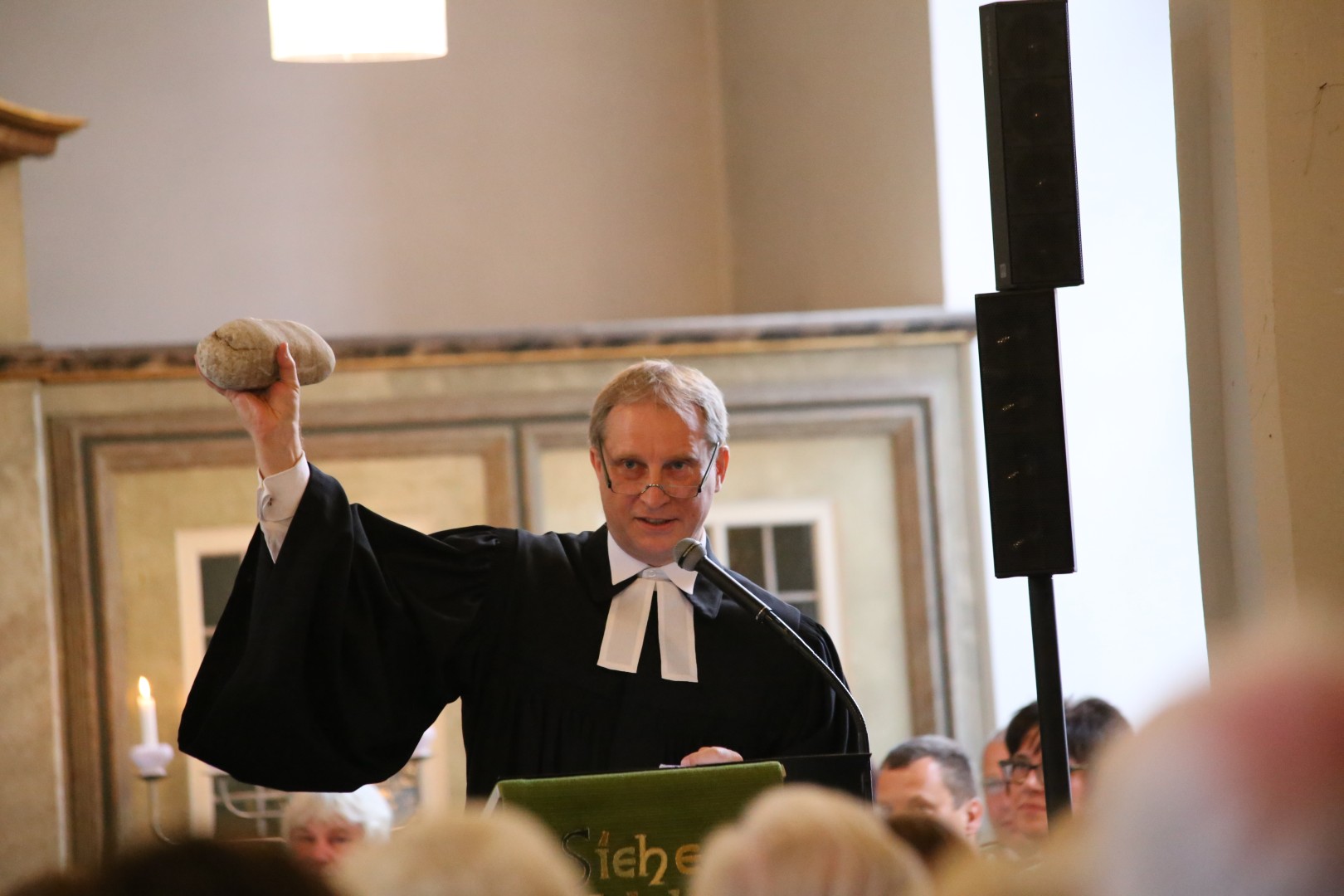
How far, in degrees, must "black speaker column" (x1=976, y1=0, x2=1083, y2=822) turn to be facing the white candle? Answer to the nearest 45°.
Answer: approximately 135° to its right

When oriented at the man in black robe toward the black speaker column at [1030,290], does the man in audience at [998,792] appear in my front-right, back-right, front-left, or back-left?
front-left

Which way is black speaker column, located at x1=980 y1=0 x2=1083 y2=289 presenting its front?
toward the camera

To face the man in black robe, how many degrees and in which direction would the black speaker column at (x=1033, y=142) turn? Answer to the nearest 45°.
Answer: approximately 90° to its right

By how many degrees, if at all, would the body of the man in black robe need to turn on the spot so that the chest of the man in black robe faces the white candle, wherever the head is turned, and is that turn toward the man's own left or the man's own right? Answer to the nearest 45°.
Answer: approximately 135° to the man's own right

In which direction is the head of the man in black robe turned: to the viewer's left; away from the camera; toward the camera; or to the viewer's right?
toward the camera

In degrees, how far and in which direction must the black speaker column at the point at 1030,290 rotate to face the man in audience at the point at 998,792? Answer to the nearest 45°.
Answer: approximately 180°

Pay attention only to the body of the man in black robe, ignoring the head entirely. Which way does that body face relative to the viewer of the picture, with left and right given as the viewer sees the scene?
facing the viewer

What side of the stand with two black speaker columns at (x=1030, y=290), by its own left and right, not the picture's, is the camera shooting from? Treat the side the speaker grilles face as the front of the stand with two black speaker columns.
front

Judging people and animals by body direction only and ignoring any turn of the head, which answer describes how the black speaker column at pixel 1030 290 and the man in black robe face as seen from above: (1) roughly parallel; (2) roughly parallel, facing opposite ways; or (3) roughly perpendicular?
roughly parallel

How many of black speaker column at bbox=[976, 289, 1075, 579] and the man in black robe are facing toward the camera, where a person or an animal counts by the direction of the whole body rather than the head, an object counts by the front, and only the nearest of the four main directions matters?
2

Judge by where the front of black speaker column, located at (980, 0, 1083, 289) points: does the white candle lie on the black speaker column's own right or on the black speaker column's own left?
on the black speaker column's own right

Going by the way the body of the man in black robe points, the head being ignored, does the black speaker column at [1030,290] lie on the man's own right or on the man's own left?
on the man's own left
